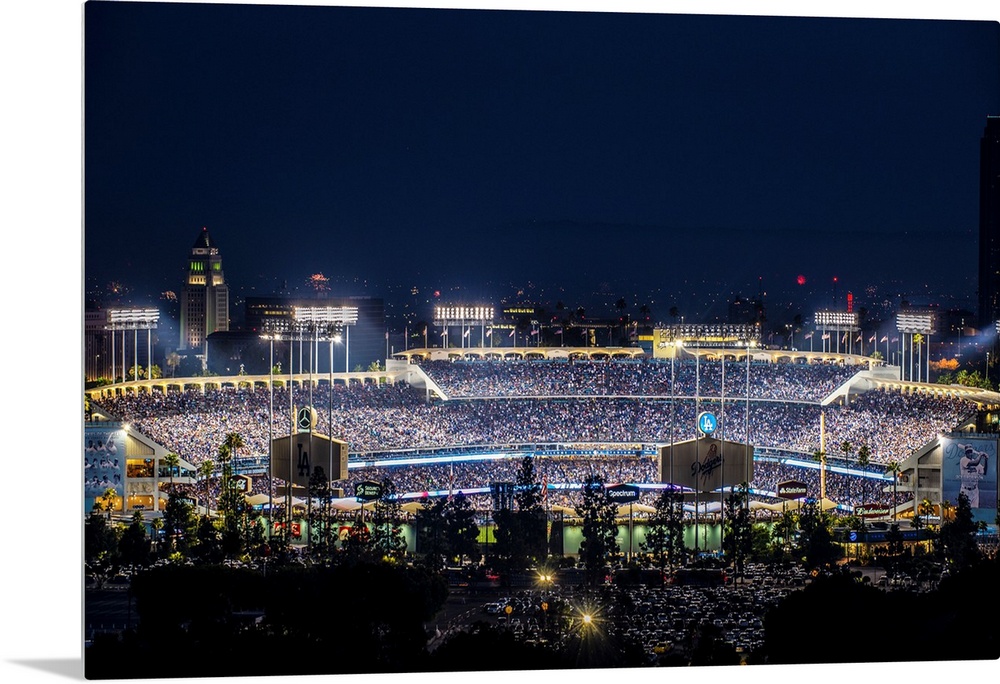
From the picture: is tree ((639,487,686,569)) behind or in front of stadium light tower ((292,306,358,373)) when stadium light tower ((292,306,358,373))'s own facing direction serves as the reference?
in front

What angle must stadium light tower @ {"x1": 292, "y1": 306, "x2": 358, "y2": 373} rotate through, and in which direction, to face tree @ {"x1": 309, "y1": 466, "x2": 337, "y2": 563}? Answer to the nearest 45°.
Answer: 0° — it already faces it

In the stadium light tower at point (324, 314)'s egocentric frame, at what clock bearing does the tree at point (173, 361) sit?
The tree is roughly at 5 o'clock from the stadium light tower.

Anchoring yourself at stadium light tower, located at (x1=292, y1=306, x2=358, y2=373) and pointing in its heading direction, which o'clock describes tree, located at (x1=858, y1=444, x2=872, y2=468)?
The tree is roughly at 10 o'clock from the stadium light tower.

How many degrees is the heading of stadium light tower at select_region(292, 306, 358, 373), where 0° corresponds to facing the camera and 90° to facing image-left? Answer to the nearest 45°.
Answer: approximately 0°

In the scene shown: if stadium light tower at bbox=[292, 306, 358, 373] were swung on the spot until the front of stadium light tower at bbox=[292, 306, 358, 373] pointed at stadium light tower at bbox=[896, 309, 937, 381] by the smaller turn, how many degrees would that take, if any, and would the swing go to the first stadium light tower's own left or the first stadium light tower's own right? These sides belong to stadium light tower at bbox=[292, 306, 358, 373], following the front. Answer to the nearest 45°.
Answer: approximately 90° to the first stadium light tower's own left

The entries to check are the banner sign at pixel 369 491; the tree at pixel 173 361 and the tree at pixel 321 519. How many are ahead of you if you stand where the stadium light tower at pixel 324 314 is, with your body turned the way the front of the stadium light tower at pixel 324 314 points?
2

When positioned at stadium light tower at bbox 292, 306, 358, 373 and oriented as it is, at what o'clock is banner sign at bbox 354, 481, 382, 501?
The banner sign is roughly at 12 o'clock from the stadium light tower.

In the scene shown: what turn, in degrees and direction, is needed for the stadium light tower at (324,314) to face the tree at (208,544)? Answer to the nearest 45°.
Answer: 0° — it already faces it

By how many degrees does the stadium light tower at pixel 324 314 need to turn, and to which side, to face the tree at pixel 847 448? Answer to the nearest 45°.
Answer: approximately 90° to its left
